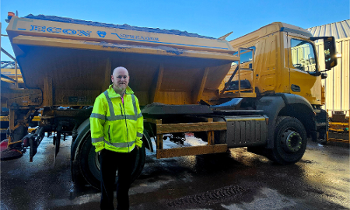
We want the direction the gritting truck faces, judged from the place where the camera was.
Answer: facing away from the viewer and to the right of the viewer

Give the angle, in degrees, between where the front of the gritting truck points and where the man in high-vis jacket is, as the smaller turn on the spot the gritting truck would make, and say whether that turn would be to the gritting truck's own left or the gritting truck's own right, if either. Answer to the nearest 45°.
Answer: approximately 135° to the gritting truck's own right

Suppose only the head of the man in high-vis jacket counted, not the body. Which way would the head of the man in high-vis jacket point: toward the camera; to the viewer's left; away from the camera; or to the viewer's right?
toward the camera
